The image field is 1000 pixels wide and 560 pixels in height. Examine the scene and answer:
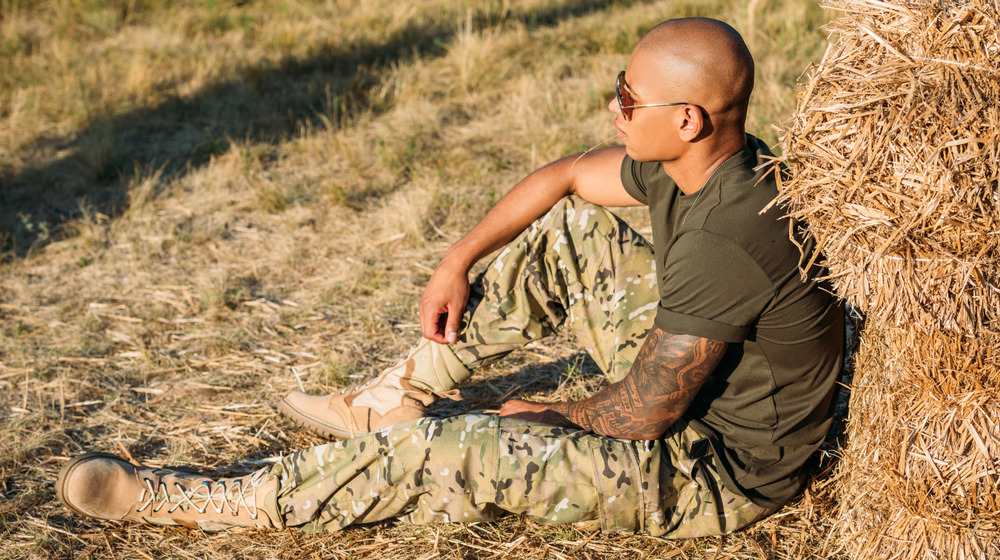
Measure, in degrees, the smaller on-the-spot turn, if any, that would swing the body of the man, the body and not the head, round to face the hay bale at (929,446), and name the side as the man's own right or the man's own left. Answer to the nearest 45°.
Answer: approximately 135° to the man's own left

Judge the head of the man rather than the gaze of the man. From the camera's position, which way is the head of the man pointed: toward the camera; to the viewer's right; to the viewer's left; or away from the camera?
to the viewer's left

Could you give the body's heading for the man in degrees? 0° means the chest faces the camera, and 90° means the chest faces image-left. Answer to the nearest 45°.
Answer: approximately 90°
